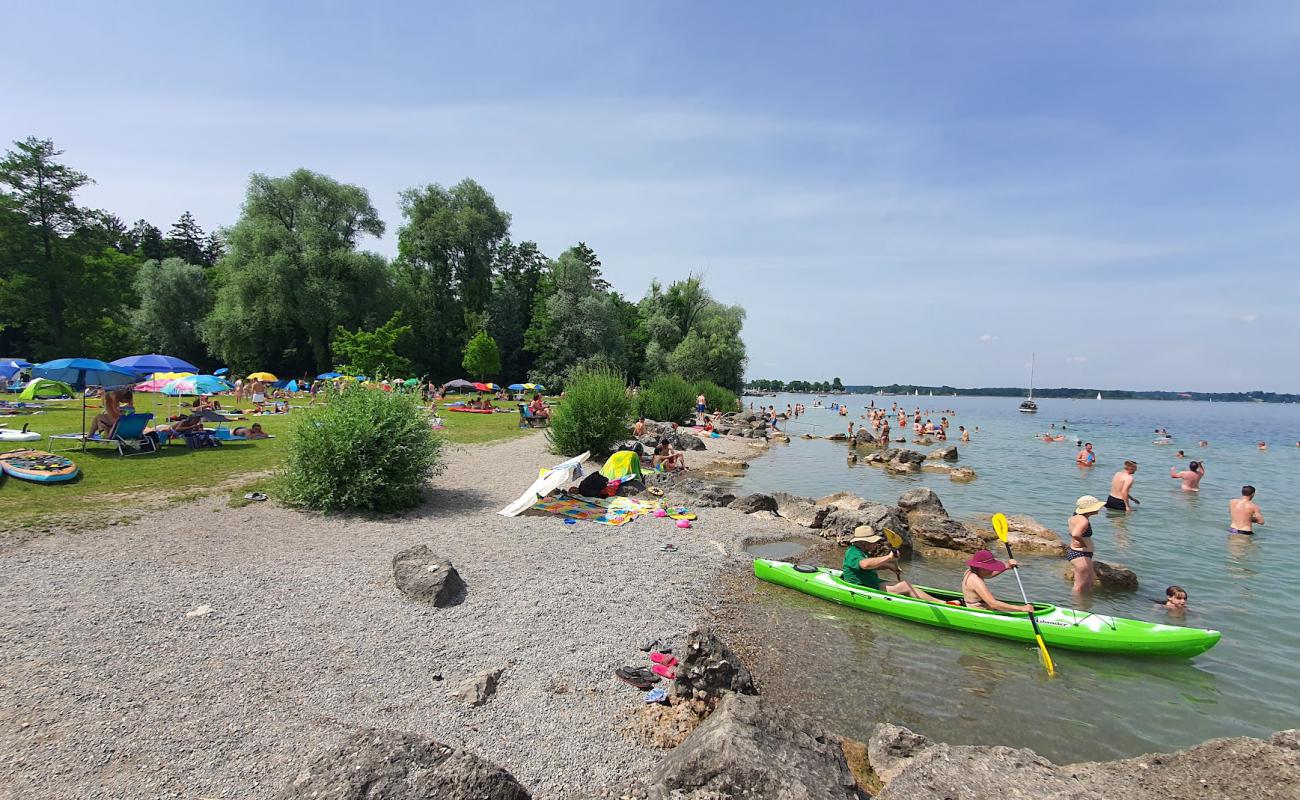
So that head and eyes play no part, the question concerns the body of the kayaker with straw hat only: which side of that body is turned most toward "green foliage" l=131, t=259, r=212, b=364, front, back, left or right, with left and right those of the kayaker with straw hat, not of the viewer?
back

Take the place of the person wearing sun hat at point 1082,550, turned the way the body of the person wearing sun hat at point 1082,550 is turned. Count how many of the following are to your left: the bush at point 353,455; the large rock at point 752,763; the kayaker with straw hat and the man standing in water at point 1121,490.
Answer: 1

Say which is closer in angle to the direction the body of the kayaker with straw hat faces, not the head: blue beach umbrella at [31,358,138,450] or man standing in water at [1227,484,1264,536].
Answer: the man standing in water

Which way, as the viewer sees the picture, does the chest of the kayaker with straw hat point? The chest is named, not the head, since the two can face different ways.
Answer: to the viewer's right

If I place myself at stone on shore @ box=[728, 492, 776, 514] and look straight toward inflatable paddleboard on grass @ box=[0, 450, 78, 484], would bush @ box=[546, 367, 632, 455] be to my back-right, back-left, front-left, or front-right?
front-right

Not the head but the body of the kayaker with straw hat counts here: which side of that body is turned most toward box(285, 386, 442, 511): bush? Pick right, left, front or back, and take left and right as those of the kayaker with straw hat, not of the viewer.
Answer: back

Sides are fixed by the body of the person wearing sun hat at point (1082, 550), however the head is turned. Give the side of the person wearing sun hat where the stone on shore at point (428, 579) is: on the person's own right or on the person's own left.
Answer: on the person's own right

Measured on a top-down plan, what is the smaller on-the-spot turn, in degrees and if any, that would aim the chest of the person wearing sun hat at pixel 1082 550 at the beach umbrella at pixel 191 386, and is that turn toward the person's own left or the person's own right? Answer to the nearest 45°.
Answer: approximately 180°

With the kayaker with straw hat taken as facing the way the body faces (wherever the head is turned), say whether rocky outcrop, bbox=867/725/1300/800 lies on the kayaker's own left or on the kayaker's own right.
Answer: on the kayaker's own right

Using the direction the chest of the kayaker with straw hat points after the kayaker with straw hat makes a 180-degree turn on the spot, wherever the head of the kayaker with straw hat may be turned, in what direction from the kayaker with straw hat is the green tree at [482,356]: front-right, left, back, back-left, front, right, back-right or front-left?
front-right

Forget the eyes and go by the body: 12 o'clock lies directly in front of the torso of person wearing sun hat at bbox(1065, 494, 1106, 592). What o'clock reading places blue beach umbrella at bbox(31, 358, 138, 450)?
The blue beach umbrella is roughly at 5 o'clock from the person wearing sun hat.

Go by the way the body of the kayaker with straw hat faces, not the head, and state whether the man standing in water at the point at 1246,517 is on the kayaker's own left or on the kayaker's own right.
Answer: on the kayaker's own left

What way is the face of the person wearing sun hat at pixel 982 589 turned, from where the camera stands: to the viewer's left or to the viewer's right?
to the viewer's right
